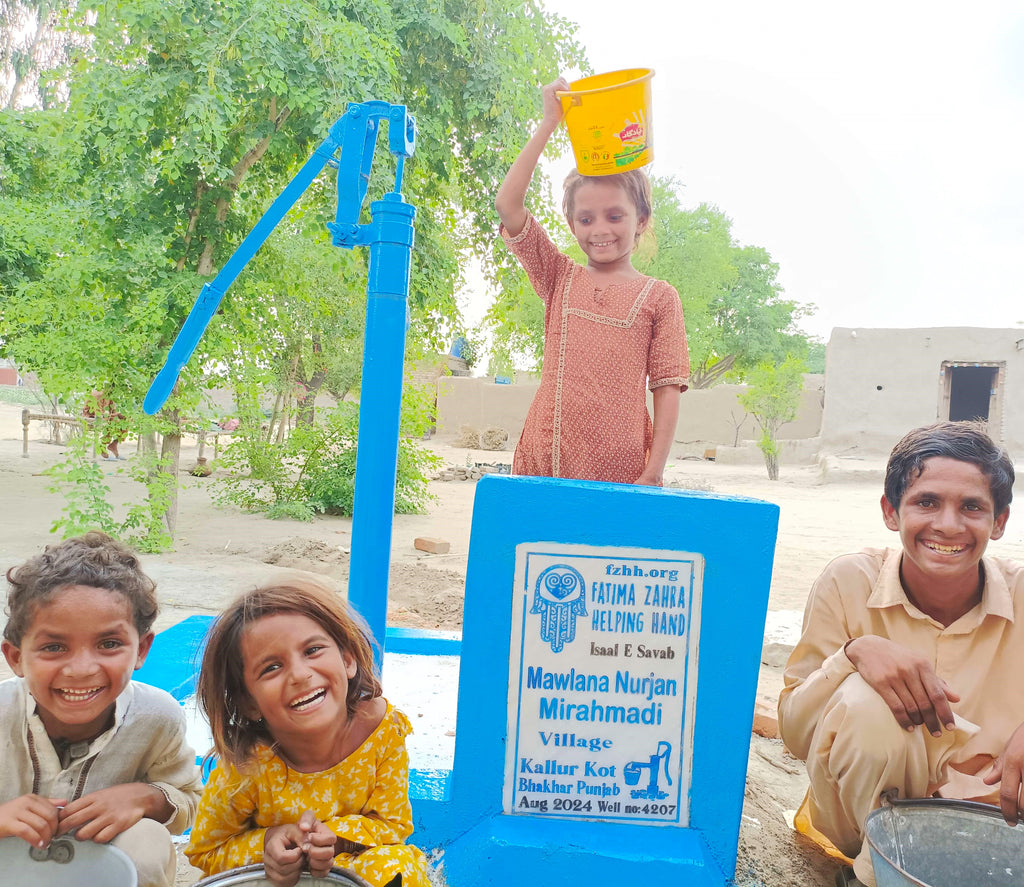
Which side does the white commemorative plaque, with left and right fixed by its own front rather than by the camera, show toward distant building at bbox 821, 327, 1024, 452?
back

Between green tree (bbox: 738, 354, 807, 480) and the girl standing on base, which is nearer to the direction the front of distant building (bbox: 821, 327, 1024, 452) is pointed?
the girl standing on base

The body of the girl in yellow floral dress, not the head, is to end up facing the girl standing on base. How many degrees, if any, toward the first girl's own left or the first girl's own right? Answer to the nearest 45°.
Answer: approximately 135° to the first girl's own left

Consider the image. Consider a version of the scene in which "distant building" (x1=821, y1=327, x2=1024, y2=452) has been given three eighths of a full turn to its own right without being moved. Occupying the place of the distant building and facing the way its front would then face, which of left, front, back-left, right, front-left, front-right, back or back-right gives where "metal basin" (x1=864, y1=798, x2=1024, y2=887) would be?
back-left

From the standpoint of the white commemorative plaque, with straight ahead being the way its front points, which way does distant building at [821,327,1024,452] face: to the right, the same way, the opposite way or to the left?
the same way

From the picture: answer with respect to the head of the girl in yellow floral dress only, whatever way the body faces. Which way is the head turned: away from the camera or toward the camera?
toward the camera

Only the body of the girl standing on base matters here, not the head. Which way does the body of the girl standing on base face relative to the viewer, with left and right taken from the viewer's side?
facing the viewer

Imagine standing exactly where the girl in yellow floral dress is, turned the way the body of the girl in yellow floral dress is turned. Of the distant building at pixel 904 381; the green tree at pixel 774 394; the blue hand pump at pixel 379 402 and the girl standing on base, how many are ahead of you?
0

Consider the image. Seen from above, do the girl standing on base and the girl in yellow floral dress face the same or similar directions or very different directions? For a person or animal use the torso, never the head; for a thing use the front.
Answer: same or similar directions

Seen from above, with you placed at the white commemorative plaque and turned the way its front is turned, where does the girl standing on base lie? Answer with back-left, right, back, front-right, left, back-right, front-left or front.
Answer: back

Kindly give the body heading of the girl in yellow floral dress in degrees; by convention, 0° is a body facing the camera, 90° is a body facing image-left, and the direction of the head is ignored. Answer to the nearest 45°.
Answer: approximately 0°

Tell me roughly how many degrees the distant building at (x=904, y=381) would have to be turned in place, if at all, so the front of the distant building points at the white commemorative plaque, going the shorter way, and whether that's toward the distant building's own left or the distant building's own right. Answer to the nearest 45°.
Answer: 0° — it already faces it

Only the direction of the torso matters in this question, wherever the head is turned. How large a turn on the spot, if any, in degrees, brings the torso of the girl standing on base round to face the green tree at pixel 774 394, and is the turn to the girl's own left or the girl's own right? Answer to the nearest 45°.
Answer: approximately 180°

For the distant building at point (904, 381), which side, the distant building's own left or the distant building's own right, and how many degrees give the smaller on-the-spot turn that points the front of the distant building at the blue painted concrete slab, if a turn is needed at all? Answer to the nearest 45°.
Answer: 0° — it already faces it

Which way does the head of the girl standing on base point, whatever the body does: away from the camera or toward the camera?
toward the camera

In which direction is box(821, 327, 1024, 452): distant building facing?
toward the camera

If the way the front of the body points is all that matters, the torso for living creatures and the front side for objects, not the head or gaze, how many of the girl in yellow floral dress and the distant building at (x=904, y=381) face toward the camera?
2
